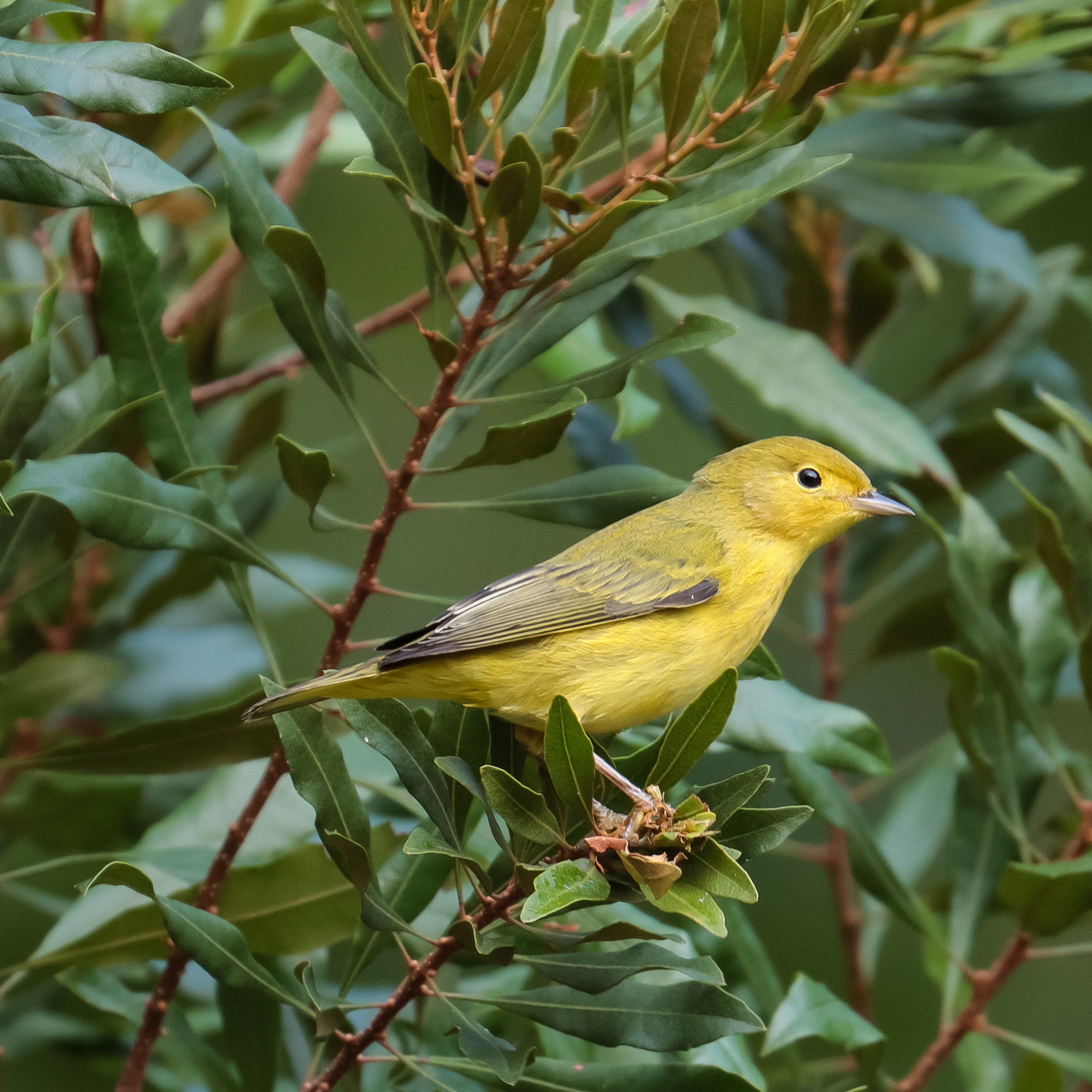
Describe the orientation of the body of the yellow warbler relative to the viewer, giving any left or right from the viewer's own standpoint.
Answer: facing to the right of the viewer
